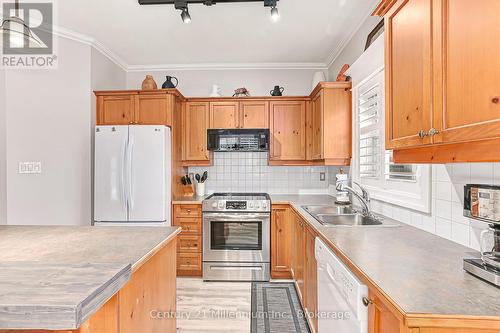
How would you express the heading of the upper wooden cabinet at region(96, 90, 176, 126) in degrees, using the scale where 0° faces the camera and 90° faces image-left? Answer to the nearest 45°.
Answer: approximately 0°

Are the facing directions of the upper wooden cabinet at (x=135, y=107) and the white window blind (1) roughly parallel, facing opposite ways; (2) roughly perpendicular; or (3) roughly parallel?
roughly perpendicular

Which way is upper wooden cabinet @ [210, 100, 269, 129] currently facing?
toward the camera

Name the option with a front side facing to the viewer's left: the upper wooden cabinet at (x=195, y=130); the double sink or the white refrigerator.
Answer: the double sink

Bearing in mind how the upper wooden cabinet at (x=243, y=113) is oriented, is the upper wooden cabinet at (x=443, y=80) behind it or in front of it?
in front

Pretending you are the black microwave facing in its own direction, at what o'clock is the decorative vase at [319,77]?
The decorative vase is roughly at 9 o'clock from the black microwave.

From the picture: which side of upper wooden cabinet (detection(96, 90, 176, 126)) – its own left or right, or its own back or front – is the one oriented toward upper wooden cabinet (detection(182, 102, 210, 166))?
left

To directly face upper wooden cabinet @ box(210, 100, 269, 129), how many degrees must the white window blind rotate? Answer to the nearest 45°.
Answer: approximately 90° to its right

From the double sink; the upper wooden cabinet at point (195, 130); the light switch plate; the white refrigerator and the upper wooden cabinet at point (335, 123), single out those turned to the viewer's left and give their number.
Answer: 2

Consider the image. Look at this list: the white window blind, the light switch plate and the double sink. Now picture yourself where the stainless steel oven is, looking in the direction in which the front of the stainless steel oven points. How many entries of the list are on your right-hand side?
1

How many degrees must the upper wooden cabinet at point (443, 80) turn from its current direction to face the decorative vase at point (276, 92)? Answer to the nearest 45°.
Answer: approximately 90° to its right

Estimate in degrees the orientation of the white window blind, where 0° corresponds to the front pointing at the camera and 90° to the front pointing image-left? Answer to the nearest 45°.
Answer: approximately 45°
